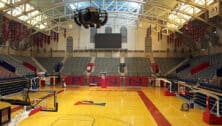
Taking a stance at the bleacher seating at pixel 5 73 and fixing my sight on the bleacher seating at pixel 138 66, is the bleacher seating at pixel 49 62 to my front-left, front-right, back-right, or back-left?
front-left

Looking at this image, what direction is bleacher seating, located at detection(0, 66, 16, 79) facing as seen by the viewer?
to the viewer's right

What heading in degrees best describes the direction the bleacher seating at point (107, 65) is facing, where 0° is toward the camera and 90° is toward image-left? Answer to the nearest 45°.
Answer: approximately 0°

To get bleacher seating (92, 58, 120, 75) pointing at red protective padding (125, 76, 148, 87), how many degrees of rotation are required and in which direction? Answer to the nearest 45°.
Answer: approximately 45° to its left

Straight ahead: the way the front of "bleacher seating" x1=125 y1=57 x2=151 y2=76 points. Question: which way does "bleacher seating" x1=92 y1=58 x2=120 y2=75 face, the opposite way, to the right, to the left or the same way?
the same way

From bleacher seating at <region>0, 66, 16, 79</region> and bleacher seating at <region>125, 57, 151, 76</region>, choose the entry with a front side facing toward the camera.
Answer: bleacher seating at <region>125, 57, 151, 76</region>

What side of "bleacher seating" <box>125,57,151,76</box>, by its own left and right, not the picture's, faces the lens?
front

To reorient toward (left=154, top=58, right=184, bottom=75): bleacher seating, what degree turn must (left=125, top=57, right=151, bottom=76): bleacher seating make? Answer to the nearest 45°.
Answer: approximately 90° to its left

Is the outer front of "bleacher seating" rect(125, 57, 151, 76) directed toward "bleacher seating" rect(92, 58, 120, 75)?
no

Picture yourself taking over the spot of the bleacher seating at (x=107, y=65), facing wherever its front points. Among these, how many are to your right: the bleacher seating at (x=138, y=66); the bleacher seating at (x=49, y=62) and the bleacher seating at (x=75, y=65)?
2

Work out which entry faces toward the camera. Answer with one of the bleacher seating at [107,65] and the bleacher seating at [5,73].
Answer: the bleacher seating at [107,65]

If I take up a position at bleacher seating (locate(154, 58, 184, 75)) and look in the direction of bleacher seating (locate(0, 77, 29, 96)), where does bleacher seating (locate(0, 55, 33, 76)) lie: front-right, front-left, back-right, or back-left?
front-right

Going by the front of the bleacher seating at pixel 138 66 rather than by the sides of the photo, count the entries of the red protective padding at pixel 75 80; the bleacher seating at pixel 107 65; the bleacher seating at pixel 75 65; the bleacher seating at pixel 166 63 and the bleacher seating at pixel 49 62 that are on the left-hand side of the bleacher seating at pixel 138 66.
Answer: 1

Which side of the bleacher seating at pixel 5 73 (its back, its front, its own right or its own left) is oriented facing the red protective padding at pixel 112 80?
front

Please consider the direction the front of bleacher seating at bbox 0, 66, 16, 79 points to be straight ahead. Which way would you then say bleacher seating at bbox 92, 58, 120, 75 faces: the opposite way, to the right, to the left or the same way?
to the right

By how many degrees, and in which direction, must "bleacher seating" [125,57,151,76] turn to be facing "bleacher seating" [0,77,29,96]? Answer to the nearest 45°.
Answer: approximately 45° to its right

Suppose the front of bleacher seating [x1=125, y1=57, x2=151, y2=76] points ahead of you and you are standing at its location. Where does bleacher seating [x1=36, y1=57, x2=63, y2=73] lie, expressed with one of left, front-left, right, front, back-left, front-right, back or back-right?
right

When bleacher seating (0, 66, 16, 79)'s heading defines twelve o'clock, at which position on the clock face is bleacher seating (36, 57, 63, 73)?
bleacher seating (36, 57, 63, 73) is roughly at 10 o'clock from bleacher seating (0, 66, 16, 79).
